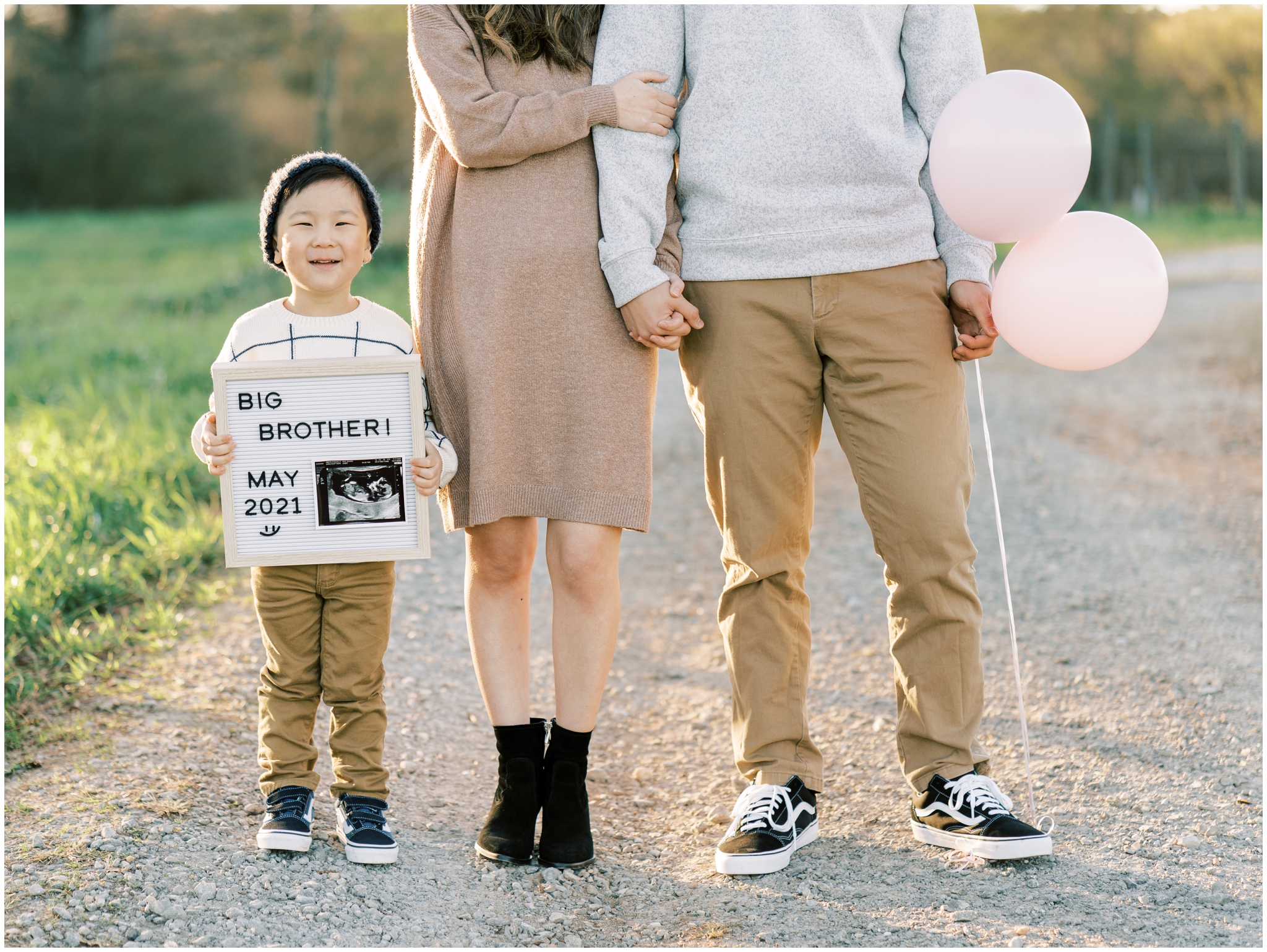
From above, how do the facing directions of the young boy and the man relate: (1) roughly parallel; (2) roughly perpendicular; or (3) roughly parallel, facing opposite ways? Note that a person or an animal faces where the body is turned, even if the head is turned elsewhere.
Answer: roughly parallel

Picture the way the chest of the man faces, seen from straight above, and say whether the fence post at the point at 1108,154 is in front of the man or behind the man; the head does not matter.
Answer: behind

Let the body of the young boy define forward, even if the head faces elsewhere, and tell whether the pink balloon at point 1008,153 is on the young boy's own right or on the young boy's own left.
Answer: on the young boy's own left

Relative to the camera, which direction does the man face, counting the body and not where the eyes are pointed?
toward the camera

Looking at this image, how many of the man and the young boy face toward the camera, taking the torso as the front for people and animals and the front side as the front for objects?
2

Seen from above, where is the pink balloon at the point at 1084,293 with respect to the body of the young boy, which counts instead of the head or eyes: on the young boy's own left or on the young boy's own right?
on the young boy's own left

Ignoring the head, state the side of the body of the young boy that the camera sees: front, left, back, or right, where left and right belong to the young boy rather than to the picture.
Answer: front

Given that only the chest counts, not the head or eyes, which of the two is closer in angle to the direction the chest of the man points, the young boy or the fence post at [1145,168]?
the young boy
